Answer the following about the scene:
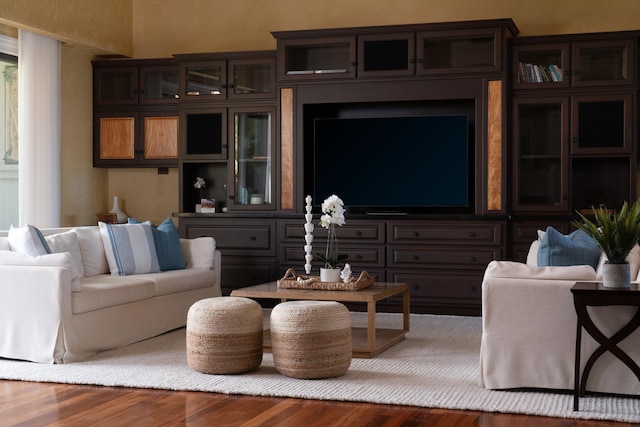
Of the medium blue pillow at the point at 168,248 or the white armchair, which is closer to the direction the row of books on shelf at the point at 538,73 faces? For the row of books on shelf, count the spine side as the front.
the white armchair

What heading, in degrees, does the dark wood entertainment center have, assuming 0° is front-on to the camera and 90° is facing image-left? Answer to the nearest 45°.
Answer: approximately 0°

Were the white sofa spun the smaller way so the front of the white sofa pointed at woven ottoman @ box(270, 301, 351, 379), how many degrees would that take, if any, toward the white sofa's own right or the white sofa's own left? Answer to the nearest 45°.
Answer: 0° — it already faces it

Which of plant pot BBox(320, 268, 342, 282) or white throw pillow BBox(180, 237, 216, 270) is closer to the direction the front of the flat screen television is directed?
the plant pot

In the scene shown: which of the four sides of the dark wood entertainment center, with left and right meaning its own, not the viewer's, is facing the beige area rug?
front

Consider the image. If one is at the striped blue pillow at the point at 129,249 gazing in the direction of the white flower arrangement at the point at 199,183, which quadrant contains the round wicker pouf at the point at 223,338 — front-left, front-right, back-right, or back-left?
back-right

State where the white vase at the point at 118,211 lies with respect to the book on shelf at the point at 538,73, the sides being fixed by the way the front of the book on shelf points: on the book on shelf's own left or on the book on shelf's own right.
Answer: on the book on shelf's own right

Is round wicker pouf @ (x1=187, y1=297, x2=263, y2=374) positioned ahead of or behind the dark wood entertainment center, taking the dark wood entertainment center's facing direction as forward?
ahead

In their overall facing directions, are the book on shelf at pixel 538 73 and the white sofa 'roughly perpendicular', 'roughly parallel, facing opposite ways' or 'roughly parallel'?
roughly perpendicular

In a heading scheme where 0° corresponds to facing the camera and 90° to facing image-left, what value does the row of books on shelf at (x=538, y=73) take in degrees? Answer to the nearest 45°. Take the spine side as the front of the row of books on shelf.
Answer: approximately 0°
